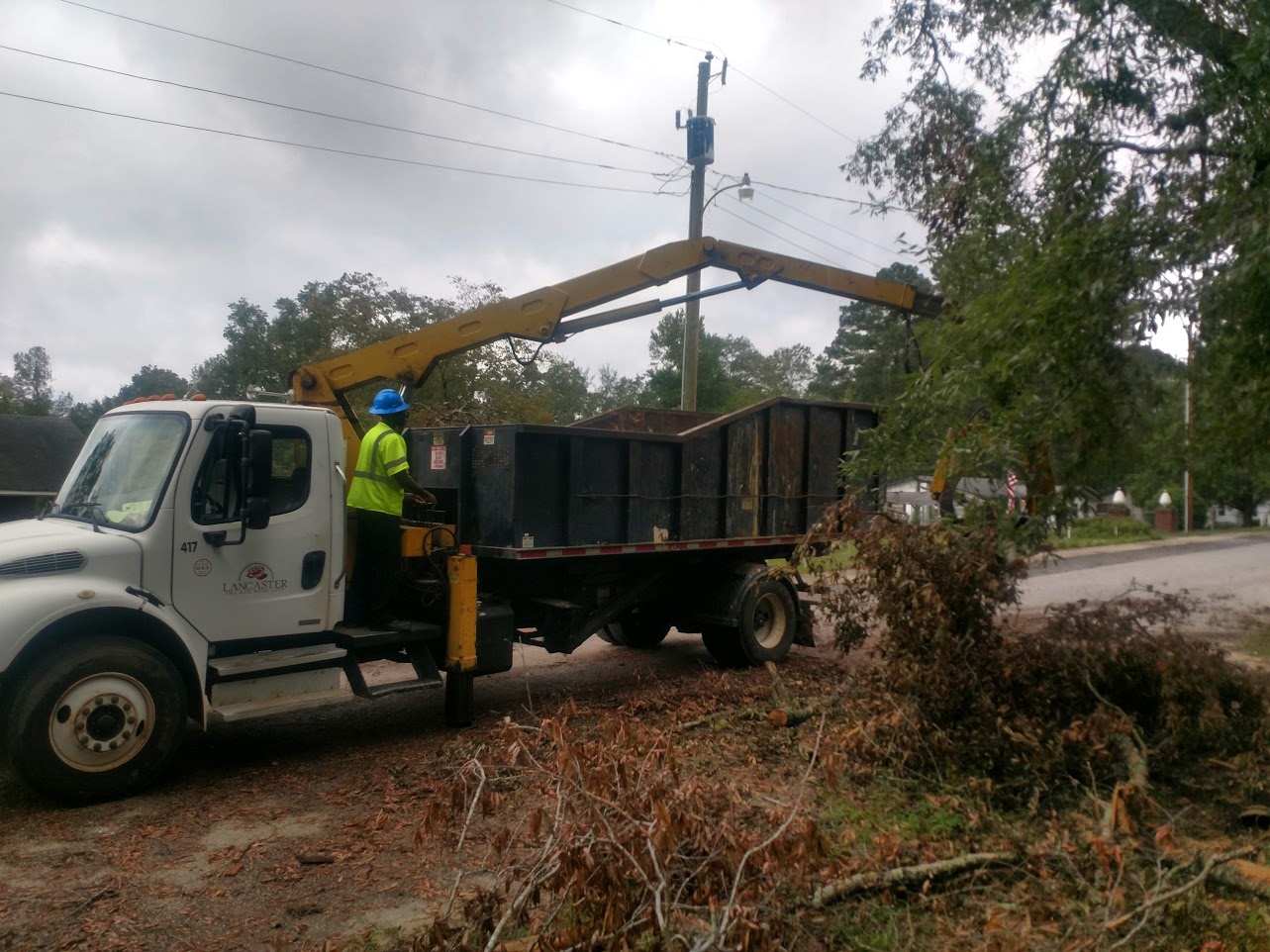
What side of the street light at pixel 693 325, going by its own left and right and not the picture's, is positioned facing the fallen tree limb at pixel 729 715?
right

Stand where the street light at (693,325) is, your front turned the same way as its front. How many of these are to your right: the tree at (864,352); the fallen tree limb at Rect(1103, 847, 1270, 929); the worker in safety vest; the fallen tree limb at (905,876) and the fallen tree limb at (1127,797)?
4

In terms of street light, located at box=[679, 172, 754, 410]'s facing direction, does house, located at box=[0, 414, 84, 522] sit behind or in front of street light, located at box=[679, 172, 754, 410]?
behind

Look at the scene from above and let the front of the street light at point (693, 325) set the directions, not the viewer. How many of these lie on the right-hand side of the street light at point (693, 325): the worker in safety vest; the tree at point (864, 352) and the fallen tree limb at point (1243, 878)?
2

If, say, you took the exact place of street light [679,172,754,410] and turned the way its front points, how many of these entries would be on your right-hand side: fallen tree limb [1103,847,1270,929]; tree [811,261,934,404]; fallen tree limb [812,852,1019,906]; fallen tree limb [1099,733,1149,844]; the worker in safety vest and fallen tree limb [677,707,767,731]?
5

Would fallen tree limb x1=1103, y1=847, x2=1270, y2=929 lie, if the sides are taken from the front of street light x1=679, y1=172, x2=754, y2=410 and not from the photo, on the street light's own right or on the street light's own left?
on the street light's own right

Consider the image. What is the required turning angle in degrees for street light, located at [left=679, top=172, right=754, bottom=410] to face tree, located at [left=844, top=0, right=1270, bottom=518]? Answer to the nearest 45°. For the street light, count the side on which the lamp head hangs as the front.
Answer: approximately 90° to its right

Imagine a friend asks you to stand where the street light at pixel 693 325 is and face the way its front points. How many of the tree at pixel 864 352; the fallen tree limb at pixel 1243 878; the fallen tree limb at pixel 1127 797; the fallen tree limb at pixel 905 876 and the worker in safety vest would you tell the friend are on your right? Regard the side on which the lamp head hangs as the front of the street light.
4

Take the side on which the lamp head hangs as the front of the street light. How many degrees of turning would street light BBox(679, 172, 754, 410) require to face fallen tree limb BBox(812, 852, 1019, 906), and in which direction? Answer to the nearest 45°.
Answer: approximately 90° to its right

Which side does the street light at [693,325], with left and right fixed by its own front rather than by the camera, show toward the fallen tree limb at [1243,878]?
right

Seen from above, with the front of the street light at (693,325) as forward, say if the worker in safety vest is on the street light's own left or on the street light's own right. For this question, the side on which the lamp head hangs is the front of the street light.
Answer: on the street light's own right

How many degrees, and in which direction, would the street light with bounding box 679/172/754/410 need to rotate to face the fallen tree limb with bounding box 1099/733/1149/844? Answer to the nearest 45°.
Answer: approximately 90° to its right

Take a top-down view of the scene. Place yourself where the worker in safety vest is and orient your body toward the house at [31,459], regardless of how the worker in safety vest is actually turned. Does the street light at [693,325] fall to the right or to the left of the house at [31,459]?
right

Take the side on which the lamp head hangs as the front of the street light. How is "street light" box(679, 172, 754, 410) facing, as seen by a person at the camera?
facing to the right of the viewer
